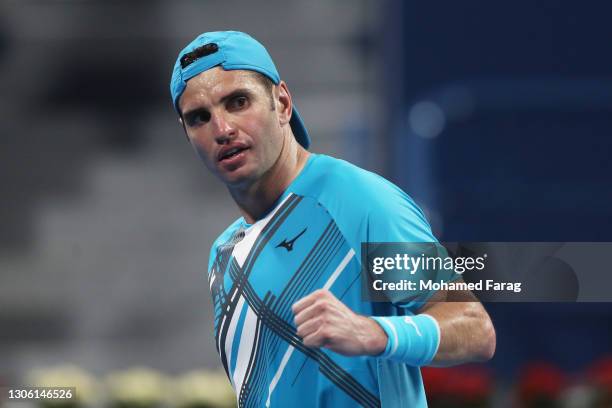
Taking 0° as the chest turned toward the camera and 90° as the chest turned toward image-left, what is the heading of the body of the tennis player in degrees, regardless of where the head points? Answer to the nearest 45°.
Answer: approximately 45°
